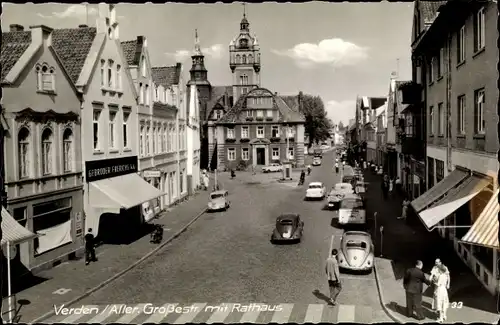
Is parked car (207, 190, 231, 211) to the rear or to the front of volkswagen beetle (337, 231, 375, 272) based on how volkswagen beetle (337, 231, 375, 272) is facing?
to the front

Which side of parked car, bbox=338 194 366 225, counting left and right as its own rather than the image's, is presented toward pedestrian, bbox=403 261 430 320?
back

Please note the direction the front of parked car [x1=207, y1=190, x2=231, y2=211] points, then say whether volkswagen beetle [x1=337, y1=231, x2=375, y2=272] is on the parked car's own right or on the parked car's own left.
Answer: on the parked car's own left

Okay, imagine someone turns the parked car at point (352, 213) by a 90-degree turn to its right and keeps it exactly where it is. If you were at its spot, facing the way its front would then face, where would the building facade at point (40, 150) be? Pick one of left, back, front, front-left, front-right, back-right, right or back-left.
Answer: back-right

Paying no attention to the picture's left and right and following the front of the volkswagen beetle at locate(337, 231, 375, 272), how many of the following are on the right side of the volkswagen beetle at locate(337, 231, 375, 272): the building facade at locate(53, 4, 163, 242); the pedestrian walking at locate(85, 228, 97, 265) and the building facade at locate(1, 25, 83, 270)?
0

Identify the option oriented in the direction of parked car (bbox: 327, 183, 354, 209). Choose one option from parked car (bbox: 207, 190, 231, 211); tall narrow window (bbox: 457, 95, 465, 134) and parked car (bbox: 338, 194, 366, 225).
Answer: parked car (bbox: 338, 194, 366, 225)

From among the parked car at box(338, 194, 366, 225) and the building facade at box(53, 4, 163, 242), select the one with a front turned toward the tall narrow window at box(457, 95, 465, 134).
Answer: the building facade

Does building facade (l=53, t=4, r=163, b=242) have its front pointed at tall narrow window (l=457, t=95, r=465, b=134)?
yes

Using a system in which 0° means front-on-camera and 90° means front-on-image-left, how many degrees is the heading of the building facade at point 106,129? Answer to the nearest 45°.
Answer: approximately 315°

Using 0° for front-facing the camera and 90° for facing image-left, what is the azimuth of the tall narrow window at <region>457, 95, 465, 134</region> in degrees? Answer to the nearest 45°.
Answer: approximately 45°

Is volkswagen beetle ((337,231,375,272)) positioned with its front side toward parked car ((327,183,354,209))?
yes

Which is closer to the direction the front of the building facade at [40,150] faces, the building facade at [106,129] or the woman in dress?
the woman in dress

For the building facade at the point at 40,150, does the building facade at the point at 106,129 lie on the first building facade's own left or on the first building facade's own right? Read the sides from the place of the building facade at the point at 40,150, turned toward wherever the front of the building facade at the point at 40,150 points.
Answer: on the first building facade's own left

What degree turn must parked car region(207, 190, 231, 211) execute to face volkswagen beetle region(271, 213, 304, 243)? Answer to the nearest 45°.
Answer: approximately 45° to its left

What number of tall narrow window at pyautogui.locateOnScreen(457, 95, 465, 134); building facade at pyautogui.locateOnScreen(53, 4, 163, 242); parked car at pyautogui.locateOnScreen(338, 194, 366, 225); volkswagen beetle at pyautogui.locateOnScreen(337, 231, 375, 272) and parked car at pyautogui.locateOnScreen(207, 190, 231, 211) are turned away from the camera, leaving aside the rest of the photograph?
2

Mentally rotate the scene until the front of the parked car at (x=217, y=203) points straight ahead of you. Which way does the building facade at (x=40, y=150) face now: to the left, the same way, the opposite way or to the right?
to the left

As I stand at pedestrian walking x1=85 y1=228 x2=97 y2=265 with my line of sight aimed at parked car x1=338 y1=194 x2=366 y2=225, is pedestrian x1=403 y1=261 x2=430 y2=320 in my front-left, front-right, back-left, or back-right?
front-right

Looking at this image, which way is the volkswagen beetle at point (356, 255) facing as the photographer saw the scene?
facing away from the viewer

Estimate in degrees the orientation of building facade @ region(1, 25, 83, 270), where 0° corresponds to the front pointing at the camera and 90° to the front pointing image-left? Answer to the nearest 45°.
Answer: approximately 315°

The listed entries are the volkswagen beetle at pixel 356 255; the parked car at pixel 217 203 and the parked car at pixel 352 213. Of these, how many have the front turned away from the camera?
2

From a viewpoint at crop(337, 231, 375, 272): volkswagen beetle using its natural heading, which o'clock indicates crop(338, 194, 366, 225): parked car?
The parked car is roughly at 12 o'clock from the volkswagen beetle.
